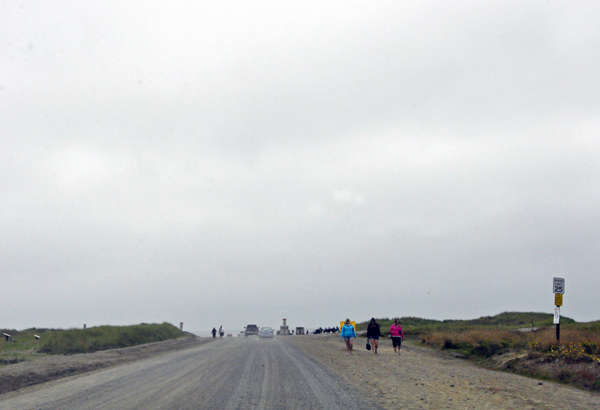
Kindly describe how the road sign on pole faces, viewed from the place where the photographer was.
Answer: facing the viewer

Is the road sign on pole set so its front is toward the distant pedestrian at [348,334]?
no
